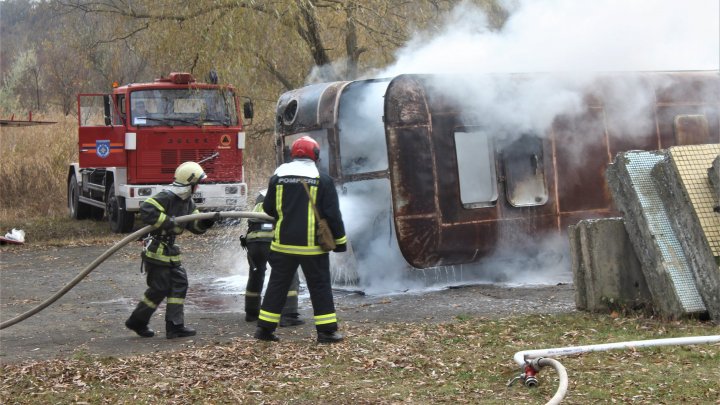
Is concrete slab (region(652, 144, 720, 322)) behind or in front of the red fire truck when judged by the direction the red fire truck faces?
in front

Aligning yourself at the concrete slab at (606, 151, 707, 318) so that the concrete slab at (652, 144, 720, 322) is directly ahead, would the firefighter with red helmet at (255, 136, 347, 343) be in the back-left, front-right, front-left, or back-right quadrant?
back-right

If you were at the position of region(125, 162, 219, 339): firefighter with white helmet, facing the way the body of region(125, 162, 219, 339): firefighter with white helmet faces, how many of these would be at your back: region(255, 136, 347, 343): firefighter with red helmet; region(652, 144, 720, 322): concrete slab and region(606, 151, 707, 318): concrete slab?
0

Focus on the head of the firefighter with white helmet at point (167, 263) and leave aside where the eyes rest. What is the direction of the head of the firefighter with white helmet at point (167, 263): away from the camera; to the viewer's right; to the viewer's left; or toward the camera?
to the viewer's right

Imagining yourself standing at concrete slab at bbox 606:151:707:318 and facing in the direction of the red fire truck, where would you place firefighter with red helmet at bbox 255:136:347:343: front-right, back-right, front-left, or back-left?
front-left

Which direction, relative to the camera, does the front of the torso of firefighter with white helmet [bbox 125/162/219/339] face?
to the viewer's right

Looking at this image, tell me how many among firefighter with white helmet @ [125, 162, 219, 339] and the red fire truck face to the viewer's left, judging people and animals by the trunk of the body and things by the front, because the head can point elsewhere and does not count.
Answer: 0

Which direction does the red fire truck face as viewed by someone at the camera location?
facing the viewer and to the right of the viewer
